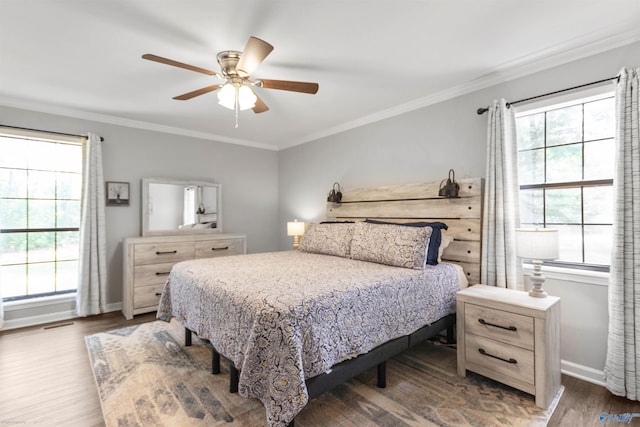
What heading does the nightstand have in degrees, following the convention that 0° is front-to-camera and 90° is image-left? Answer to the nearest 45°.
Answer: approximately 45°

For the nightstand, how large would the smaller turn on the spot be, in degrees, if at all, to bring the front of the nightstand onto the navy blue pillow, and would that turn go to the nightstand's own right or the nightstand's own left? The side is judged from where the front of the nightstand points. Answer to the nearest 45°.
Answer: approximately 90° to the nightstand's own right

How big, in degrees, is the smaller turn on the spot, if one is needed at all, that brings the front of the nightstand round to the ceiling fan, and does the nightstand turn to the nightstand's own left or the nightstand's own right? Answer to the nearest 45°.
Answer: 0° — it already faces it

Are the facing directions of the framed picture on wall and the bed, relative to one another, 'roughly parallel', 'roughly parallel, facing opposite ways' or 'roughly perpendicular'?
roughly perpendicular

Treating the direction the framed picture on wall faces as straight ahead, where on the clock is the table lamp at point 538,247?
The table lamp is roughly at 11 o'clock from the framed picture on wall.

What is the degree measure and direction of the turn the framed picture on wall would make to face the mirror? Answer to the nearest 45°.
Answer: approximately 90° to its left

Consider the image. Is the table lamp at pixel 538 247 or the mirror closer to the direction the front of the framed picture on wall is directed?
the table lamp

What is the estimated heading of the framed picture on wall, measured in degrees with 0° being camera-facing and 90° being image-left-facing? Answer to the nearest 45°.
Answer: approximately 0°

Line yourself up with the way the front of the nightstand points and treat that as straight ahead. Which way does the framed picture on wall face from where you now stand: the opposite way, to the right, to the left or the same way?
to the left

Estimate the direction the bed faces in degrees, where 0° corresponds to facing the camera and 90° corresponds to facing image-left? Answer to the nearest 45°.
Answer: approximately 45°

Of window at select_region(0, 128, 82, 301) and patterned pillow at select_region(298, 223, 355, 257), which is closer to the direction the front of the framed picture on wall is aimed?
the patterned pillow
